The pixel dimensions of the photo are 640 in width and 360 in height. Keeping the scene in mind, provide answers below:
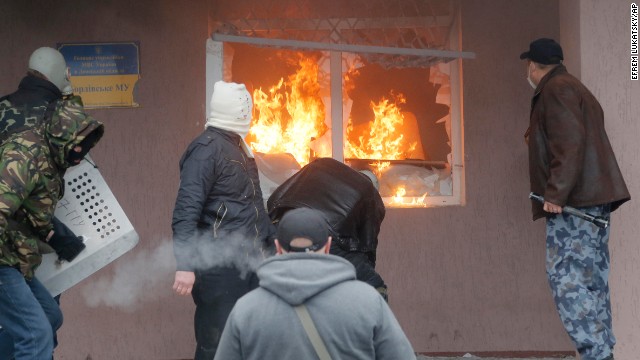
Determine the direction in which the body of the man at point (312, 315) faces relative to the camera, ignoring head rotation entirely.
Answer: away from the camera

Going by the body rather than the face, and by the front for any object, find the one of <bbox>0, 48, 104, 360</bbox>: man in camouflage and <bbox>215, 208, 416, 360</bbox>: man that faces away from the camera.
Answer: the man

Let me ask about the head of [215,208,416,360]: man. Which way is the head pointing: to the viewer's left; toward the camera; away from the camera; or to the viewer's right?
away from the camera

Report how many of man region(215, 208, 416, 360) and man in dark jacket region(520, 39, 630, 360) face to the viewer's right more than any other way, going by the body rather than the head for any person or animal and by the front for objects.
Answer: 0

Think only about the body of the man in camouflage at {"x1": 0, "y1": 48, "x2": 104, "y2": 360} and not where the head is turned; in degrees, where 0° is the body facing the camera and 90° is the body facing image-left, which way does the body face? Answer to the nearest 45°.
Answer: approximately 270°

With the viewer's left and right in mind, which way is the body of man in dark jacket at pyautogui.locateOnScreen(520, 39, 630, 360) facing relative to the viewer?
facing away from the viewer and to the left of the viewer
